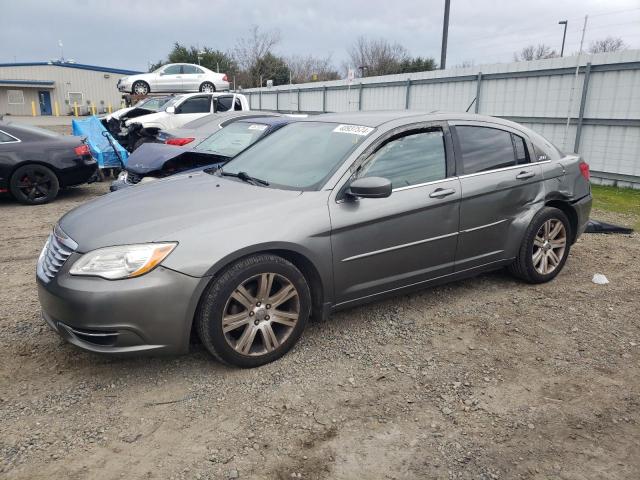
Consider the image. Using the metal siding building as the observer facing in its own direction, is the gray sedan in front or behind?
in front

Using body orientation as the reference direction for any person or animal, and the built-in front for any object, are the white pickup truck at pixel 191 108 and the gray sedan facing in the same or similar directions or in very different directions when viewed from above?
same or similar directions

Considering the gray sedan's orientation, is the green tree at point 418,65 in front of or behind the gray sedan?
behind

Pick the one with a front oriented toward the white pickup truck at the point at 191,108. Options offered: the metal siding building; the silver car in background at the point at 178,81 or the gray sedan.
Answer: the metal siding building

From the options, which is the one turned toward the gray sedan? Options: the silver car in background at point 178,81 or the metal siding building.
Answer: the metal siding building

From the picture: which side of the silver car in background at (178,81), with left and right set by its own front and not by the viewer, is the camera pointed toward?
left

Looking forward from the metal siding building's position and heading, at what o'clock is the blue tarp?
The blue tarp is roughly at 12 o'clock from the metal siding building.

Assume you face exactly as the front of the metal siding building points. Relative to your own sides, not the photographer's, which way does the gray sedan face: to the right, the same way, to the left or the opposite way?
to the right

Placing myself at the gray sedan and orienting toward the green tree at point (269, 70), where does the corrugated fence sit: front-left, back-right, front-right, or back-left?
front-right

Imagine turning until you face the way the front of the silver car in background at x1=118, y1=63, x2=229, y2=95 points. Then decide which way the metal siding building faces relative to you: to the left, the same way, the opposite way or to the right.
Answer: to the left

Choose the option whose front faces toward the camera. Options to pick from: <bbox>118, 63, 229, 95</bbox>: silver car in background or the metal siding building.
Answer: the metal siding building

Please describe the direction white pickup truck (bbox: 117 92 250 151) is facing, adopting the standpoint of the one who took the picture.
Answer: facing the viewer and to the left of the viewer

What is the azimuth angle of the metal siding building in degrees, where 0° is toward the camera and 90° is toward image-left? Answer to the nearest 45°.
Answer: approximately 0°
